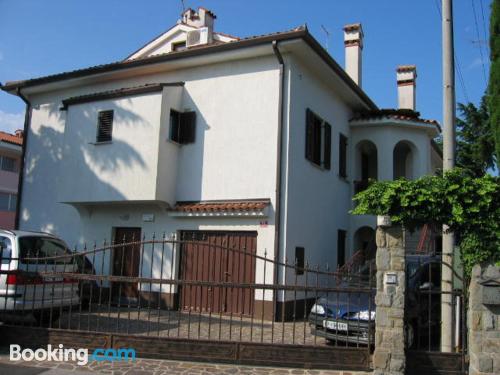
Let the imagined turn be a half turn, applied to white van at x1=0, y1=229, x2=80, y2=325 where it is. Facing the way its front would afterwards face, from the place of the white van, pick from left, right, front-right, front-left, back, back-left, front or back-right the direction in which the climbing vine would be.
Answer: front

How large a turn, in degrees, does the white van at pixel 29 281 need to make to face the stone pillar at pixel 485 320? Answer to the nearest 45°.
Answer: approximately 180°

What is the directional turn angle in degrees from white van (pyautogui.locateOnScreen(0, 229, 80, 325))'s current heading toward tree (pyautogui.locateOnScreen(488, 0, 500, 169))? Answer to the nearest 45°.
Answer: approximately 135° to its right

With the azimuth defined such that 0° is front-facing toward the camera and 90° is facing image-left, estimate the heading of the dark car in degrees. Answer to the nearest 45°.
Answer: approximately 45°

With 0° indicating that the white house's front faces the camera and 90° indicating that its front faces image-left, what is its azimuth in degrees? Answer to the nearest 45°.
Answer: approximately 45°

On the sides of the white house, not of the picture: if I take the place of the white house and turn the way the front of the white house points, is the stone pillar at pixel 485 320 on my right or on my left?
on my left

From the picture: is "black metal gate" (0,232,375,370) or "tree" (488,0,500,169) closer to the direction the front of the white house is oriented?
the black metal gate

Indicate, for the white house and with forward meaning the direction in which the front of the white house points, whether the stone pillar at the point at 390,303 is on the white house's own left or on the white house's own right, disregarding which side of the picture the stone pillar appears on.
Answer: on the white house's own left
